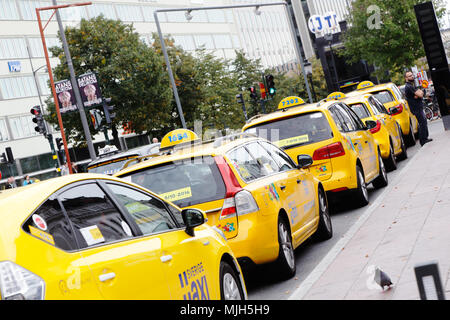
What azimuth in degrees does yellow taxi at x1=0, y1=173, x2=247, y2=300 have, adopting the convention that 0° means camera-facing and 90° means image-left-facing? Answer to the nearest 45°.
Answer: approximately 225°

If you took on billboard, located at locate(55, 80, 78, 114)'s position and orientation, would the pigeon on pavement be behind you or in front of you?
in front

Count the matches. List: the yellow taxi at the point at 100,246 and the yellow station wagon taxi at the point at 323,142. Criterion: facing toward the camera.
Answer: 0

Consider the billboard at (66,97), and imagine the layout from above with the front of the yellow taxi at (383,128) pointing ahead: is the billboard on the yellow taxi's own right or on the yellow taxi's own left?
on the yellow taxi's own left

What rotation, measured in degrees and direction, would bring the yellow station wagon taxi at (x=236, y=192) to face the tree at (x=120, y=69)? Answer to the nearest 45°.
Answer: approximately 45° to its left

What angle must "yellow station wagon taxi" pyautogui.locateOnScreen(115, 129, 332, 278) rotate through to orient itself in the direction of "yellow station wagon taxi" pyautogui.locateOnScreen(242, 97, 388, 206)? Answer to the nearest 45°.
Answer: approximately 45° to its left

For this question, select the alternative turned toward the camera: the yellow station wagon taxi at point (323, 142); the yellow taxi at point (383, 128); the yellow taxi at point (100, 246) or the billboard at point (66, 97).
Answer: the billboard

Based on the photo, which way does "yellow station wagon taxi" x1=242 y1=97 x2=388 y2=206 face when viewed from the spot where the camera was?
facing away from the viewer and to the right of the viewer

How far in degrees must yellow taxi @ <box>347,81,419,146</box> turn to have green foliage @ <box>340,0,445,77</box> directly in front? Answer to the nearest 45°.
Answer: approximately 45° to its left

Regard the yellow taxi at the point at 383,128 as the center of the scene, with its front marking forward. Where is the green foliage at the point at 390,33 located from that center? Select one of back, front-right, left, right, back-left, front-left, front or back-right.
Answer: front-left
